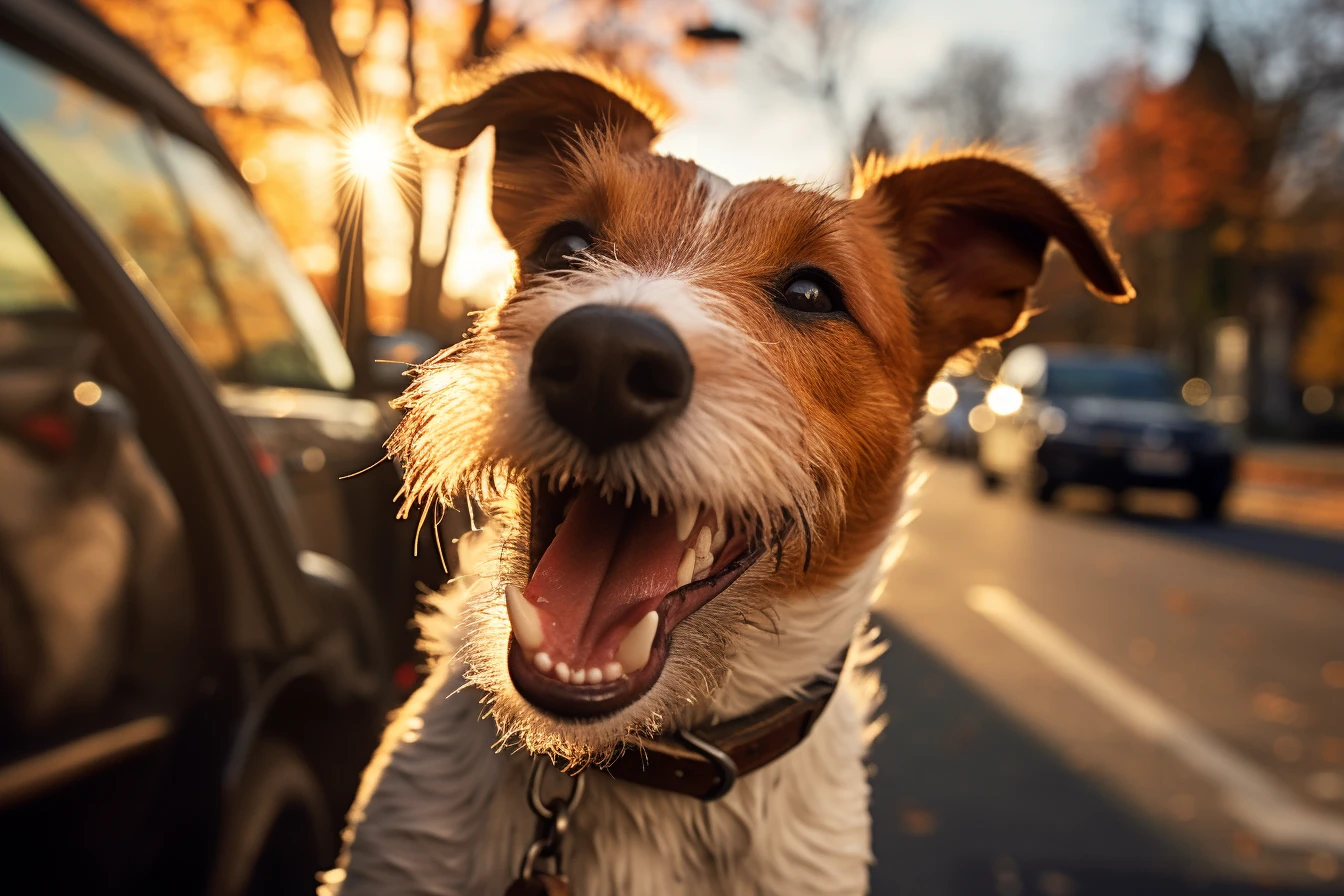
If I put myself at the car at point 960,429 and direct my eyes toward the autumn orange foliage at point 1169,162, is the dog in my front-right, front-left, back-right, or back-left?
back-right

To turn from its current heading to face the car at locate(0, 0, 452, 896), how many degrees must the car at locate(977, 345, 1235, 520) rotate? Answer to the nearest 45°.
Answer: approximately 45° to its right

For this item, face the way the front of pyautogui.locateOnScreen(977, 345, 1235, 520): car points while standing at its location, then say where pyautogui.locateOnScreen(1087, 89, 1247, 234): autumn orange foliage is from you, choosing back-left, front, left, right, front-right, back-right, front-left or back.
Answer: back-left

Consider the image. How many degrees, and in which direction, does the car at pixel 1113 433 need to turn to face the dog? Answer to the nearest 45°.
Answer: approximately 45° to its right

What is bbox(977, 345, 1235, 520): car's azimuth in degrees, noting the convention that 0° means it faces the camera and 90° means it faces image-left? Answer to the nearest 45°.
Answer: approximately 315°

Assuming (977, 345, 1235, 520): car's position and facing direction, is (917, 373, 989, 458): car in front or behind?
behind
